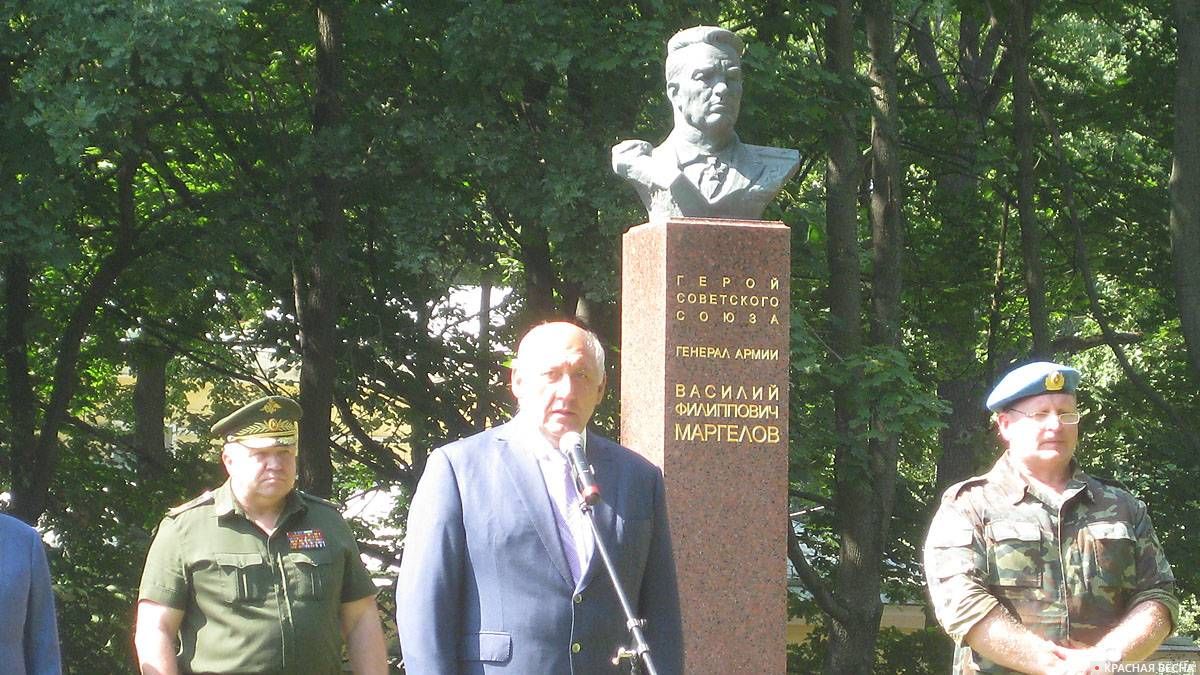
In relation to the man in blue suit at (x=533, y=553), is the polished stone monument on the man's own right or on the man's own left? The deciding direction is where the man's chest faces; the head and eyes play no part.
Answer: on the man's own left

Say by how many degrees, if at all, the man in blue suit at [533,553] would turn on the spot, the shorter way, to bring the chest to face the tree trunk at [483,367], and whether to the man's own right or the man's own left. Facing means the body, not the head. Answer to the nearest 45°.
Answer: approximately 135° to the man's own left

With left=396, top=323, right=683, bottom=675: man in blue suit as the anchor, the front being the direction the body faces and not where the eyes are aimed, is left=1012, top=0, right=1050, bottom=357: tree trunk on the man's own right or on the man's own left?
on the man's own left

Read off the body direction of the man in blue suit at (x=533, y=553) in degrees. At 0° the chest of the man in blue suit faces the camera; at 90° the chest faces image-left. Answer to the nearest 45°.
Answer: approximately 315°

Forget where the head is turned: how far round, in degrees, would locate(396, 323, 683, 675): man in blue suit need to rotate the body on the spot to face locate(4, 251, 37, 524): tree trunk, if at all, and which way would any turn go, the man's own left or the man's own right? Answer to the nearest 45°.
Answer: approximately 180°

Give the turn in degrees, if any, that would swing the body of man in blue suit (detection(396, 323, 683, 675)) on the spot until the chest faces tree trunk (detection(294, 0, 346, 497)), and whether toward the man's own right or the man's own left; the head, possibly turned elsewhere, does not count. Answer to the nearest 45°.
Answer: approximately 135° to the man's own left
